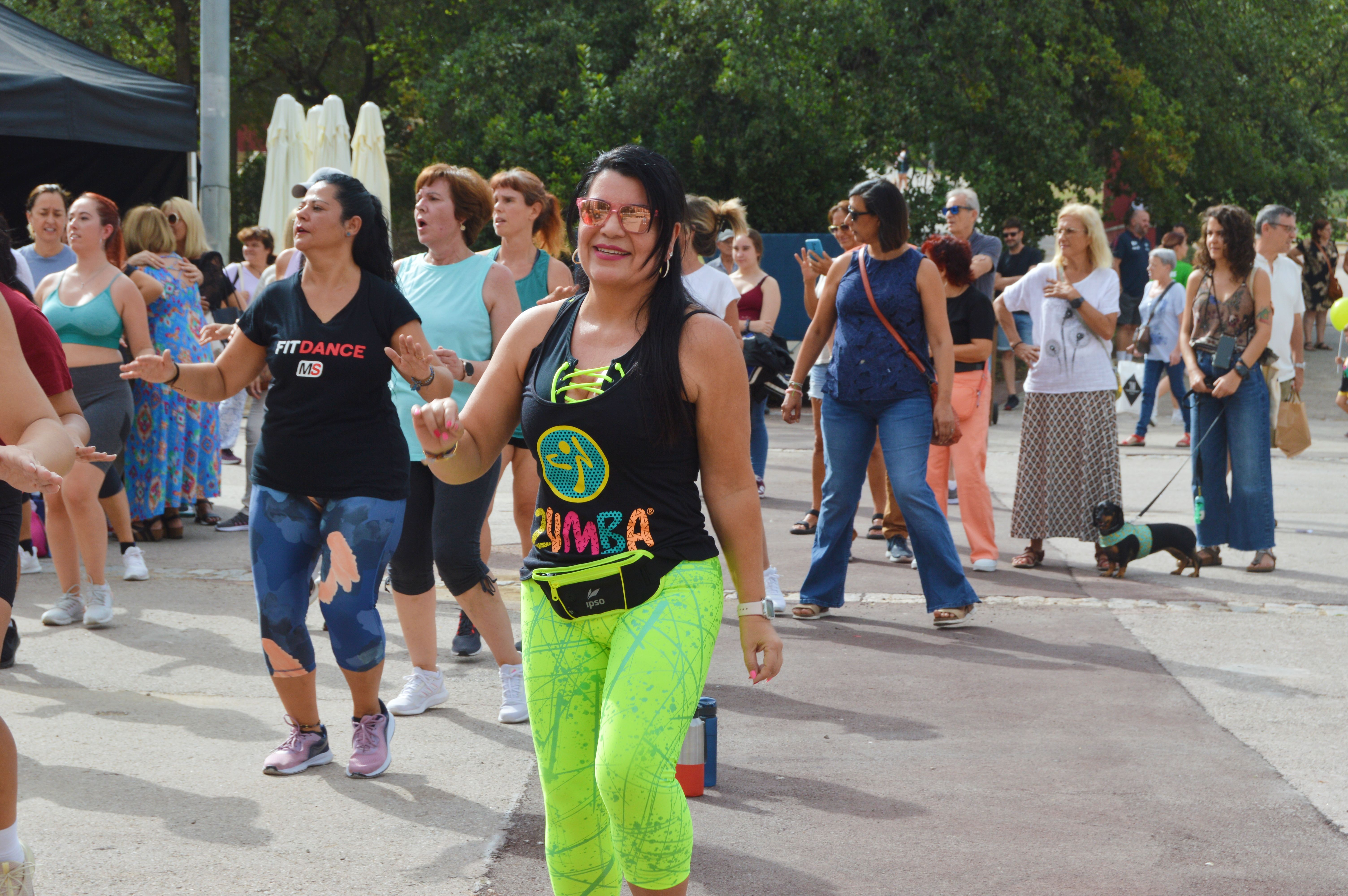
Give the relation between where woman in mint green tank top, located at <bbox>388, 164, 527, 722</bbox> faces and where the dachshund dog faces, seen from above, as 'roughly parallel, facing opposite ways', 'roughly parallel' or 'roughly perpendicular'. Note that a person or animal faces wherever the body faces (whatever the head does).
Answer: roughly perpendicular

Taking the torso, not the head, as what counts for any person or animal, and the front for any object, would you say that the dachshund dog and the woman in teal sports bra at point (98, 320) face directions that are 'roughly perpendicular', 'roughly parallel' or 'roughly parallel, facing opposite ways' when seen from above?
roughly perpendicular

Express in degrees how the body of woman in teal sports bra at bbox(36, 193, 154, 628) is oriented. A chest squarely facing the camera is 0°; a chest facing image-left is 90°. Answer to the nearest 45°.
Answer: approximately 45°

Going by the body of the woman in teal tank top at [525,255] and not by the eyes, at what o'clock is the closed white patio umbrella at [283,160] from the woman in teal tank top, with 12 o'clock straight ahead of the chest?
The closed white patio umbrella is roughly at 4 o'clock from the woman in teal tank top.

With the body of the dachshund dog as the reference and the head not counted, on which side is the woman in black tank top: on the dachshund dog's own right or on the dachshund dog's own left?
on the dachshund dog's own left

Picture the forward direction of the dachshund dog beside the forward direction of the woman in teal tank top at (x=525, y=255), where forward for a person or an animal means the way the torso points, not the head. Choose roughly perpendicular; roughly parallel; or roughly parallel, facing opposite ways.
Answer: roughly perpendicular

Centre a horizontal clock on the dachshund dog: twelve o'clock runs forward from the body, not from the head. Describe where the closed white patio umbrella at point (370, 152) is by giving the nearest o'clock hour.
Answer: The closed white patio umbrella is roughly at 1 o'clock from the dachshund dog.

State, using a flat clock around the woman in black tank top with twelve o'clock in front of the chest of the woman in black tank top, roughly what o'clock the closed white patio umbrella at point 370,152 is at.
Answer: The closed white patio umbrella is roughly at 4 o'clock from the woman in black tank top.

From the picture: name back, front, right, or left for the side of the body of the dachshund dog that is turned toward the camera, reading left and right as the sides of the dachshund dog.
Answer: left
